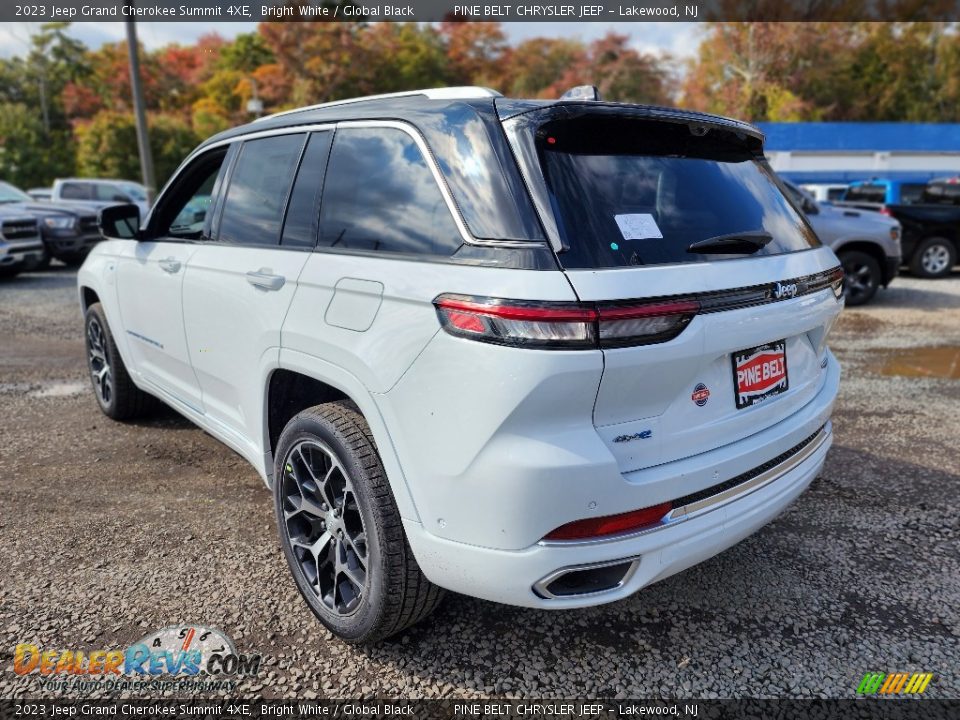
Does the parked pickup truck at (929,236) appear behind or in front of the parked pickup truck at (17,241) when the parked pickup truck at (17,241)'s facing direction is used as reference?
in front

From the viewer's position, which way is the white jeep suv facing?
facing away from the viewer and to the left of the viewer

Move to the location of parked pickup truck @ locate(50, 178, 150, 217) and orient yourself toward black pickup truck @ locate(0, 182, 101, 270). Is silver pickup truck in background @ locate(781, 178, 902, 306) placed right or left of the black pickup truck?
left

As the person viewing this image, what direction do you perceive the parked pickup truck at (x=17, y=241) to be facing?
facing the viewer and to the right of the viewer

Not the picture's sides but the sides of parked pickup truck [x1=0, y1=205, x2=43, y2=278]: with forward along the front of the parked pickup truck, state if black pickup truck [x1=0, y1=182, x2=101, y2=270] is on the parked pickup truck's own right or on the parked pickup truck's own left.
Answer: on the parked pickup truck's own left

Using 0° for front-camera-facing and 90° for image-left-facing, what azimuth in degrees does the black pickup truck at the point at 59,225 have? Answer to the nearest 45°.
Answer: approximately 315°

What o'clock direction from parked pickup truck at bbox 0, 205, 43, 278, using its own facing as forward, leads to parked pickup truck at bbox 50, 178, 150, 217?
parked pickup truck at bbox 50, 178, 150, 217 is roughly at 8 o'clock from parked pickup truck at bbox 0, 205, 43, 278.

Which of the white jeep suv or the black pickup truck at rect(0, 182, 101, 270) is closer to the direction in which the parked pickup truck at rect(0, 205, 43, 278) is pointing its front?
the white jeep suv

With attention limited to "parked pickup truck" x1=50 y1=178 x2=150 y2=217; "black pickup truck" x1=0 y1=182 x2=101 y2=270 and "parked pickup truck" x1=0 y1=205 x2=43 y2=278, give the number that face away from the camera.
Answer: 0

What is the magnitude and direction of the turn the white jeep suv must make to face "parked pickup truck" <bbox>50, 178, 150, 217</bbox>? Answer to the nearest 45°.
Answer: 0° — it already faces it
